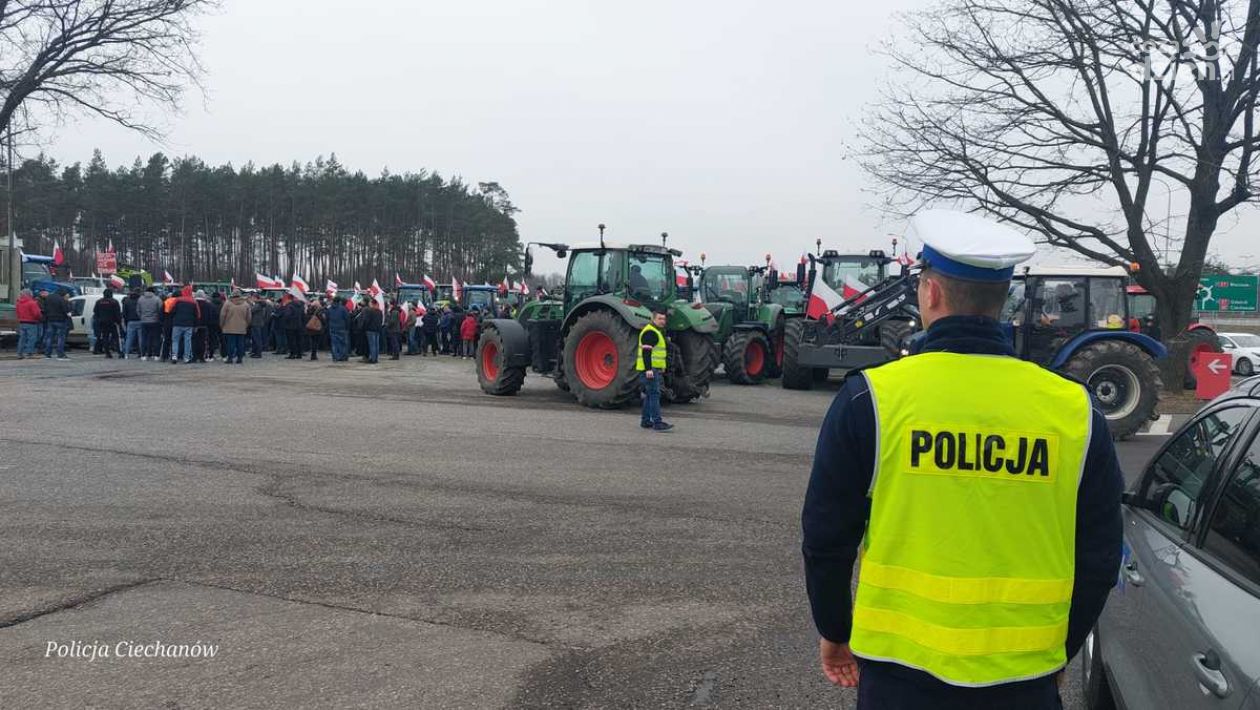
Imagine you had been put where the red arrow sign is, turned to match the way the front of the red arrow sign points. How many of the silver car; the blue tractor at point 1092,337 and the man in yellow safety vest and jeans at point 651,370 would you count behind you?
0

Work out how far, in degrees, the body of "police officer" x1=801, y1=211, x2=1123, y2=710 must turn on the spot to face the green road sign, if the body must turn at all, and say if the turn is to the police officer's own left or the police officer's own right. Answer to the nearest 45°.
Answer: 0° — they already face it

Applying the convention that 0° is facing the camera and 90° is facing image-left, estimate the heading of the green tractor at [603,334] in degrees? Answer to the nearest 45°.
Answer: approximately 135°

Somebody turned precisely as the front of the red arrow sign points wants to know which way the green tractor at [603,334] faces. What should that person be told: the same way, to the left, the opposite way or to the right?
to the right

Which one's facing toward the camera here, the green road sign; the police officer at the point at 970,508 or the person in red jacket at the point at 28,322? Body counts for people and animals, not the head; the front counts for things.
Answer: the green road sign

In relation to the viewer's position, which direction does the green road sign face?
facing the viewer

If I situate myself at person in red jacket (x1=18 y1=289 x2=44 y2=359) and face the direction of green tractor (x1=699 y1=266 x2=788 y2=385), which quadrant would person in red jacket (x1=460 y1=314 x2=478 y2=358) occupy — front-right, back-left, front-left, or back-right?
front-left

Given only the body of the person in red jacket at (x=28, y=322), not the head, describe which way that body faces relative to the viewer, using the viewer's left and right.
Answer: facing away from the viewer

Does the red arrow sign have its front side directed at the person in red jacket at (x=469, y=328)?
no

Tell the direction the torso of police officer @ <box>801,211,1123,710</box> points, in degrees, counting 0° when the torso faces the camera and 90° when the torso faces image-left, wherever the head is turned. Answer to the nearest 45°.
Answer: approximately 180°

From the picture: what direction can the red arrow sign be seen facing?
toward the camera

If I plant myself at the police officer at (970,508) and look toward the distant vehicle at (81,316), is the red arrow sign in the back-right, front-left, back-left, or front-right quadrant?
front-right
